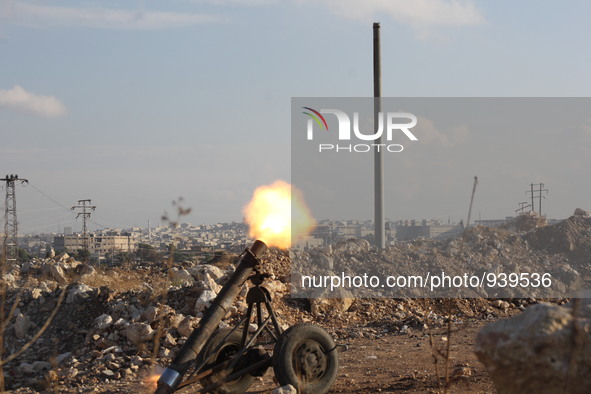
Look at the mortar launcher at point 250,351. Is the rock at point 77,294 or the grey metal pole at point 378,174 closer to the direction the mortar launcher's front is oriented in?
the grey metal pole

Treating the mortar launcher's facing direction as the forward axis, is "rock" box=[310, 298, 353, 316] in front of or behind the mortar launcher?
in front

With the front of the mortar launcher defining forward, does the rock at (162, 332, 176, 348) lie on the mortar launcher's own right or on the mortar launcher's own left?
on the mortar launcher's own left

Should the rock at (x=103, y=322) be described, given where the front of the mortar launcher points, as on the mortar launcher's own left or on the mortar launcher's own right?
on the mortar launcher's own left

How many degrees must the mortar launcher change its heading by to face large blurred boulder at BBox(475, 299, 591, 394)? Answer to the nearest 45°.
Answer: approximately 90° to its right

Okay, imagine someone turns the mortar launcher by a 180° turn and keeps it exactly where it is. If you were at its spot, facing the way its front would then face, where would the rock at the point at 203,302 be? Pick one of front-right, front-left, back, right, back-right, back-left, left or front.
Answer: back-right

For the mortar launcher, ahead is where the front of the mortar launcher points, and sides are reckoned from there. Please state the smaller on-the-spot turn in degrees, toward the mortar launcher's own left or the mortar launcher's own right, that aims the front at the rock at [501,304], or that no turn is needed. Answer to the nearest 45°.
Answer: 0° — it already faces it

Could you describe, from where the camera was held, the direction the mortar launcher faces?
facing away from the viewer and to the right of the viewer
